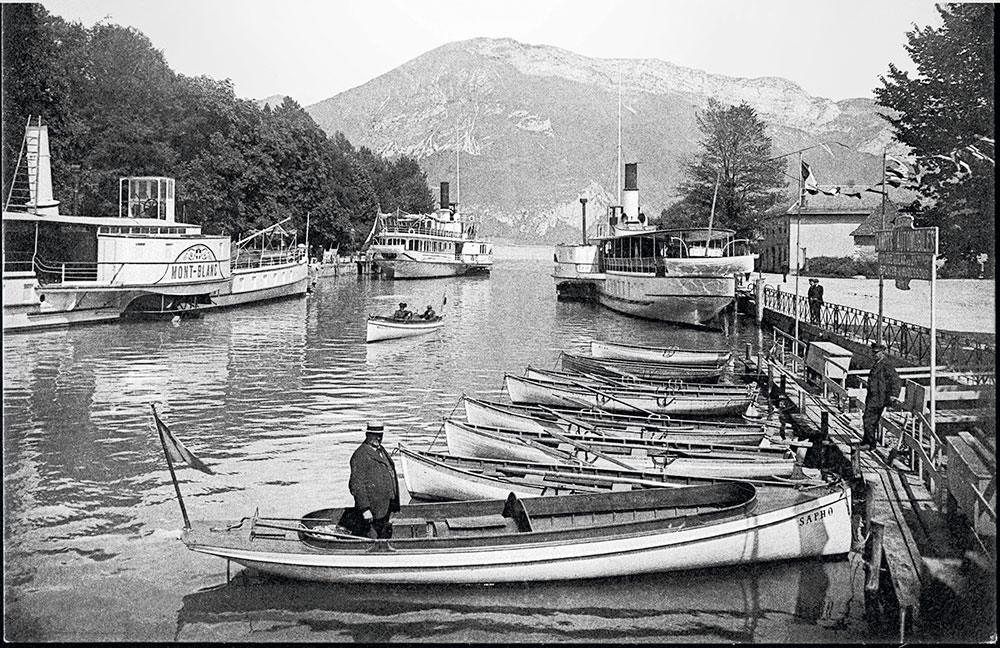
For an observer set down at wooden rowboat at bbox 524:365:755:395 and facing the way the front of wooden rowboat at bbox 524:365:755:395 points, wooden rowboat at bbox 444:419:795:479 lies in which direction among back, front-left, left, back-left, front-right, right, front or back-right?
left

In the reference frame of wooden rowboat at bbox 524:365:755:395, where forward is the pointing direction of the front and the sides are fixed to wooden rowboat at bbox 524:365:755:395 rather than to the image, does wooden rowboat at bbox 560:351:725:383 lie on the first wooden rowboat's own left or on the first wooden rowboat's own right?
on the first wooden rowboat's own right

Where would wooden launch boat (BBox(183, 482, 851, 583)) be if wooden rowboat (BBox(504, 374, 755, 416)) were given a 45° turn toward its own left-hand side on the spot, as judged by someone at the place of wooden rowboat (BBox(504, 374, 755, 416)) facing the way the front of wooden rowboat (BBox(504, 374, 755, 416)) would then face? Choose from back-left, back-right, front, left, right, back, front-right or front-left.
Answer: front-left

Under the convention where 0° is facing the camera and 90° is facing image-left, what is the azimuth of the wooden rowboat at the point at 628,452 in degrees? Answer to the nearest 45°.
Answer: approximately 90°

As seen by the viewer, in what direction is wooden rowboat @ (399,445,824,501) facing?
to the viewer's left

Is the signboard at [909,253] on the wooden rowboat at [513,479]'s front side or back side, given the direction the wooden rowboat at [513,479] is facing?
on the back side

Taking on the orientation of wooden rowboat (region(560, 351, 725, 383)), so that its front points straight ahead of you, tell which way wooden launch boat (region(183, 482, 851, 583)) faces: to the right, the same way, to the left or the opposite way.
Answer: the opposite way

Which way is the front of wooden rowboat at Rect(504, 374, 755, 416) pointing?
to the viewer's left

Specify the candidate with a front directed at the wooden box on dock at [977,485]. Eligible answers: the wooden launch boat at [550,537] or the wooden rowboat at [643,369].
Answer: the wooden launch boat at [550,537]

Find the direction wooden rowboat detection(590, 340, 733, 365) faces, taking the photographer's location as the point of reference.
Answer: facing to the left of the viewer

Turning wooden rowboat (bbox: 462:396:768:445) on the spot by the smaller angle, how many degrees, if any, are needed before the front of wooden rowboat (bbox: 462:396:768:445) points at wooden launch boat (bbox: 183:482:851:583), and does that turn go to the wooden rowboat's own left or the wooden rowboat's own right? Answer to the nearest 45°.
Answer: approximately 90° to the wooden rowboat's own left
